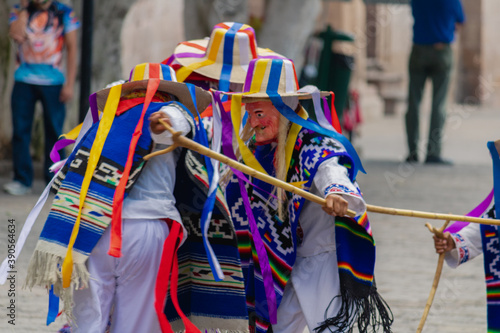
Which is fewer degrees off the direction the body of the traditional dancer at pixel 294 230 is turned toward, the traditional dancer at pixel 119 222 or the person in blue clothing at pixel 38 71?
the traditional dancer

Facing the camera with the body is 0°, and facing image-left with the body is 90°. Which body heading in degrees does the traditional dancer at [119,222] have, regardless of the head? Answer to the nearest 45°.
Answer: approximately 225°

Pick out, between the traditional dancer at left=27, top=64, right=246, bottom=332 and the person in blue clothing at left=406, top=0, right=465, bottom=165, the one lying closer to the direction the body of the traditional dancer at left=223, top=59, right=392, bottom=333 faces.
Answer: the traditional dancer

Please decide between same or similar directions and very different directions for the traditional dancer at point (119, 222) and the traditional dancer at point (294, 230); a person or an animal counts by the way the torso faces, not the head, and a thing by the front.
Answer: very different directions

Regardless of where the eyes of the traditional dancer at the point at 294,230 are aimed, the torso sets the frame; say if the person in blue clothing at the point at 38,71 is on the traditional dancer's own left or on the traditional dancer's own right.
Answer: on the traditional dancer's own right

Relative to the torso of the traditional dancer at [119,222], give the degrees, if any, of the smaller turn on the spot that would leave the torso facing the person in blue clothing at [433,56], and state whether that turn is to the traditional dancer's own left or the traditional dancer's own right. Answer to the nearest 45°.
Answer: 0° — they already face them

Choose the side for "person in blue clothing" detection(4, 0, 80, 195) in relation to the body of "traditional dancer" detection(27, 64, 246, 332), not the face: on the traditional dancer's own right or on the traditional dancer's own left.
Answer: on the traditional dancer's own left
